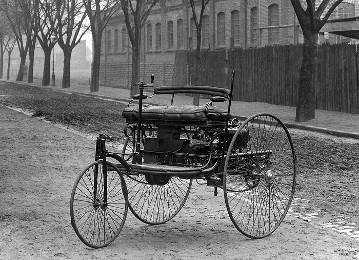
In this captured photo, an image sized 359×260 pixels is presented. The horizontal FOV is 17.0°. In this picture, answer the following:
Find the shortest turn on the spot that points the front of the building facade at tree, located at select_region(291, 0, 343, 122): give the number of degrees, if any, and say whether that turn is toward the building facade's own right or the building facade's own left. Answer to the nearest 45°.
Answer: approximately 45° to the building facade's own left

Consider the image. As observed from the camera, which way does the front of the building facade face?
facing the viewer and to the left of the viewer
